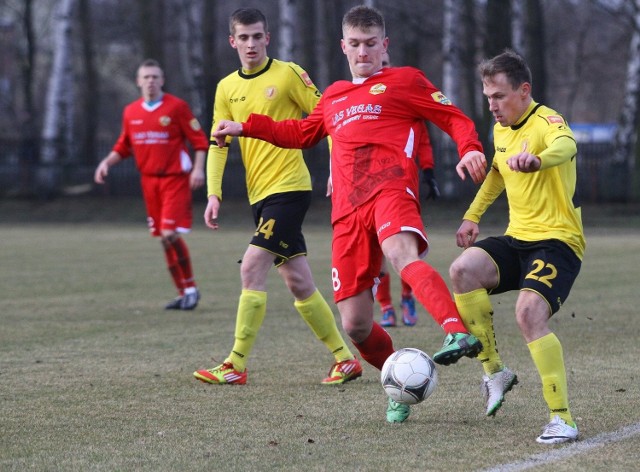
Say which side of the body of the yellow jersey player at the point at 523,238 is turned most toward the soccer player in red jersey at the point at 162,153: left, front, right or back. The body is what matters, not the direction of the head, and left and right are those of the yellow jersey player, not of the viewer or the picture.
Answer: right

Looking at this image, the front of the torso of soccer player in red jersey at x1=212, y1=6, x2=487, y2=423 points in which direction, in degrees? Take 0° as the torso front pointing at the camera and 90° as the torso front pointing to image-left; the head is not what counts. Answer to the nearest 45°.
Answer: approximately 0°

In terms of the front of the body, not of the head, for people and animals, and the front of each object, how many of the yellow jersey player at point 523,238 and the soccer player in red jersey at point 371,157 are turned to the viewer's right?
0

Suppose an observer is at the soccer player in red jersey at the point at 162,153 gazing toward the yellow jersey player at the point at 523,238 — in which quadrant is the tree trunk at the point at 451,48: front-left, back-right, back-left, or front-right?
back-left

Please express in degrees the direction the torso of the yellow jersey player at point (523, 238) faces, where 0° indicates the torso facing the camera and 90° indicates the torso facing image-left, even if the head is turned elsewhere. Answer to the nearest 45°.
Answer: approximately 45°

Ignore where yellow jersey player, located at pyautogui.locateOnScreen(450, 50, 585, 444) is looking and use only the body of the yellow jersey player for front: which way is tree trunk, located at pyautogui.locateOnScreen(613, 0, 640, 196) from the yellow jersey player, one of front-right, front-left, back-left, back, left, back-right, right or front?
back-right

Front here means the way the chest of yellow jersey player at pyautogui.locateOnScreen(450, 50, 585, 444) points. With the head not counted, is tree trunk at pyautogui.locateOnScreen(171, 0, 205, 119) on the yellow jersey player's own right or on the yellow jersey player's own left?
on the yellow jersey player's own right

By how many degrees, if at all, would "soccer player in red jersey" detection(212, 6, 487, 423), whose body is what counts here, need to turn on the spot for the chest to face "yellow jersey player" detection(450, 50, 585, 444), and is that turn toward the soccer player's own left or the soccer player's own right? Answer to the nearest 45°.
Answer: approximately 45° to the soccer player's own left

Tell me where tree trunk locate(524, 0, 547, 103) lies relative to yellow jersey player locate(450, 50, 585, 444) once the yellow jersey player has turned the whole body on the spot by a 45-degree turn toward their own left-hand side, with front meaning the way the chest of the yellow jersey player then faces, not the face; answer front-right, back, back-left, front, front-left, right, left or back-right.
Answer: back

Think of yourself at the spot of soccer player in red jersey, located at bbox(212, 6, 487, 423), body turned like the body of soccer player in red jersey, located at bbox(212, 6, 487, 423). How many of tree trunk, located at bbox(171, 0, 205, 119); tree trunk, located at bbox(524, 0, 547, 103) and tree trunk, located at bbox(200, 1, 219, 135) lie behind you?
3
